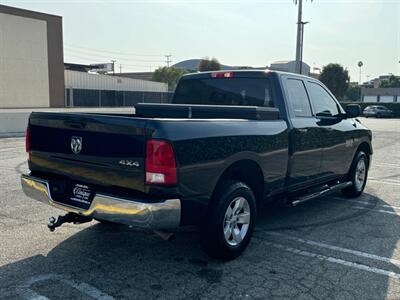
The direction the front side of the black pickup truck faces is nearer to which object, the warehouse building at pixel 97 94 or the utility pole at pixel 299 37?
the utility pole

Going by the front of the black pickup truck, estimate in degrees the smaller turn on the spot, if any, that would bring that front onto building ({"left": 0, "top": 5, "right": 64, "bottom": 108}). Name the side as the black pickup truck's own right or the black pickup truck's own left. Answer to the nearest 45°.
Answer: approximately 90° to the black pickup truck's own left

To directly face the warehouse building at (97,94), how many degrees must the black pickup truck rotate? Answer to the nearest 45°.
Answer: approximately 45° to its left

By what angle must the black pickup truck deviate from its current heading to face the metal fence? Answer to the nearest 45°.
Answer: approximately 45° to its left

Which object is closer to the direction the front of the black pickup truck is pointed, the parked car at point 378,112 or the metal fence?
the parked car

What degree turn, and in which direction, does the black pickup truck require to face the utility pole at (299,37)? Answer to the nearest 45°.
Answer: approximately 45° to its left

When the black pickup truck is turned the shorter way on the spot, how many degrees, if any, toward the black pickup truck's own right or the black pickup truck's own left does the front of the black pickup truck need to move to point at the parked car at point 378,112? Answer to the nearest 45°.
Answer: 0° — it already faces it

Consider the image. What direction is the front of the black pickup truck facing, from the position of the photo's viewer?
facing away from the viewer and to the right of the viewer
